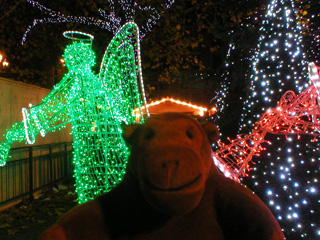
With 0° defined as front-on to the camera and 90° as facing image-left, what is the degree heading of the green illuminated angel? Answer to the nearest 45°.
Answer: approximately 90°

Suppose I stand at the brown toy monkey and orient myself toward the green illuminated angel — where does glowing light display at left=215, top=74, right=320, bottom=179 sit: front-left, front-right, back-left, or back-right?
front-right

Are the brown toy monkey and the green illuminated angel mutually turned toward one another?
no

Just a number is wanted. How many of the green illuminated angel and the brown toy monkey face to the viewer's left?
1

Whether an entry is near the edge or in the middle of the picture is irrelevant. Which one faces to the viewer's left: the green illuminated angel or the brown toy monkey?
the green illuminated angel

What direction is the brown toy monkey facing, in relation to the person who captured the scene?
facing the viewer

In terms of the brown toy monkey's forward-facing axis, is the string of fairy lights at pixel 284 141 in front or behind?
behind

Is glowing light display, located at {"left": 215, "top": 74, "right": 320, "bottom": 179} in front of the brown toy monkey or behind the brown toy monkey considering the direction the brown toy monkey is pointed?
behind

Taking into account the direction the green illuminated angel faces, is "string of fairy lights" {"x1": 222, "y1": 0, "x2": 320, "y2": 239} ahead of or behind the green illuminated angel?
behind

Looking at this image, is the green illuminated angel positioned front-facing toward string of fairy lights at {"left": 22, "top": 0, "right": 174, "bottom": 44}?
no

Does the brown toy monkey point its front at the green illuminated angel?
no

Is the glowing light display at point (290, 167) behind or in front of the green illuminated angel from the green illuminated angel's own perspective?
behind

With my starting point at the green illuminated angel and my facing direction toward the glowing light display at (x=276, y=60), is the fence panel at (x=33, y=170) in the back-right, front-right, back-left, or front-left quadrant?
back-left

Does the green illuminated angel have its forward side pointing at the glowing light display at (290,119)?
no

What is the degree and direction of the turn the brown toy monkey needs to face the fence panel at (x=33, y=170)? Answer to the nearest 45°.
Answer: approximately 135° to its right

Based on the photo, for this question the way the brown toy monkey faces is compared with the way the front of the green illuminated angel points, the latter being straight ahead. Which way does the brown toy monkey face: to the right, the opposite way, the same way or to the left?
to the left
